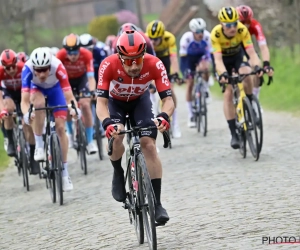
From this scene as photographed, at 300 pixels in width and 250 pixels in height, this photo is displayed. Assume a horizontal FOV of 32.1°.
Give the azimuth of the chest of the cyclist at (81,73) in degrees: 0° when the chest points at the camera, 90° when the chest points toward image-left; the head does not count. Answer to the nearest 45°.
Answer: approximately 0°

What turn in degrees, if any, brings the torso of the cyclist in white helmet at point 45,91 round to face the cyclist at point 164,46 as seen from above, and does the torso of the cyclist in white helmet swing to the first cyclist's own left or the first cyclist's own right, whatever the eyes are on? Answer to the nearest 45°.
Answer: approximately 135° to the first cyclist's own left

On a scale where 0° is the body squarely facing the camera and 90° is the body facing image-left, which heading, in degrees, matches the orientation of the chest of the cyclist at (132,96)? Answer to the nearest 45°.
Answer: approximately 0°

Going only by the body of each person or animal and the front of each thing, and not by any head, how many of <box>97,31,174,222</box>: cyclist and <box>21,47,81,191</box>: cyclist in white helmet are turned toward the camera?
2

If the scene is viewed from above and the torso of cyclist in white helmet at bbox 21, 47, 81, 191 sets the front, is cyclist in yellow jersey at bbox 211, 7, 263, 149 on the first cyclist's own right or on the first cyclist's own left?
on the first cyclist's own left
